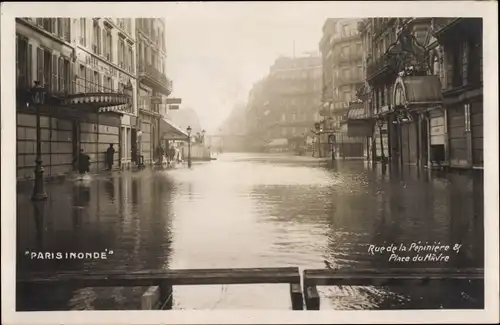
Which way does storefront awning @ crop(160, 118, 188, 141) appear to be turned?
to the viewer's right
